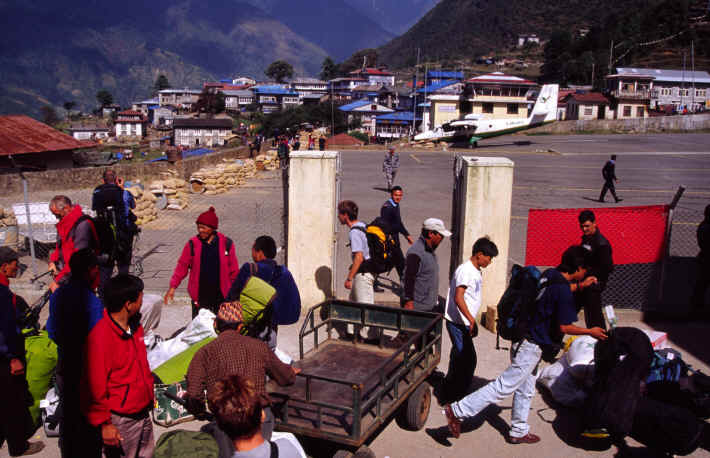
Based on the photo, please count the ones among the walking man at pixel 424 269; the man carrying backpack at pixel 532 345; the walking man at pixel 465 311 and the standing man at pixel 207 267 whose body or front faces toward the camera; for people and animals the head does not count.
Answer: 1

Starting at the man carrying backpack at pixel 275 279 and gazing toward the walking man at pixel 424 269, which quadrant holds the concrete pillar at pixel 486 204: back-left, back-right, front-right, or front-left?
front-left

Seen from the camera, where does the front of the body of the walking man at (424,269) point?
to the viewer's right

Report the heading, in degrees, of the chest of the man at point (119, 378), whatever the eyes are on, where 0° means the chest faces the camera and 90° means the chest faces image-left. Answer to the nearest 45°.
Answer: approximately 315°

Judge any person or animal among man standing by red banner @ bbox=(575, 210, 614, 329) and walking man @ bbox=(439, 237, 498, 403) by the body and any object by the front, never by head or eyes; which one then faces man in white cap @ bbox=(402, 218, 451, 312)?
man standing by red banner @ bbox=(575, 210, 614, 329)

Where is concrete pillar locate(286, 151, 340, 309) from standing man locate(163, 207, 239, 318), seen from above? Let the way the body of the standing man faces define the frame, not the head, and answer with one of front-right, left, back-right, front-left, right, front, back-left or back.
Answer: back-left

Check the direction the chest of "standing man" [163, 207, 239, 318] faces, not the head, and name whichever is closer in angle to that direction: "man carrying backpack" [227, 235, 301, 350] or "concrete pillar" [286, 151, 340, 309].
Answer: the man carrying backpack

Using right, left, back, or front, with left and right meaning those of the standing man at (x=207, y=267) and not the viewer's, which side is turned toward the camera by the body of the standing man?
front

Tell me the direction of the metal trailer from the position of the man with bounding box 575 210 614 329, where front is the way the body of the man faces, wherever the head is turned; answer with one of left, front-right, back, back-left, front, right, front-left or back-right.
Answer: front

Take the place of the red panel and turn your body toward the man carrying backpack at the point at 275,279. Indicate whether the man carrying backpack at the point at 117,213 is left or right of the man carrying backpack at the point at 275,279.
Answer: right

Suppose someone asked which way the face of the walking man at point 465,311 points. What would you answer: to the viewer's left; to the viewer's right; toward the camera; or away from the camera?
to the viewer's right
